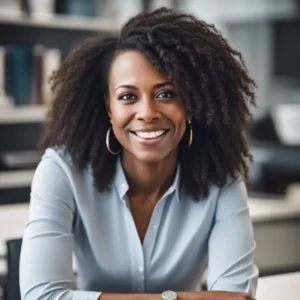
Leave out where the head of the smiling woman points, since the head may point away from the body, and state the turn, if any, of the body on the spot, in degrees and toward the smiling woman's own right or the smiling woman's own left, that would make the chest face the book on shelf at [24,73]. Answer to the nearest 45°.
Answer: approximately 180°

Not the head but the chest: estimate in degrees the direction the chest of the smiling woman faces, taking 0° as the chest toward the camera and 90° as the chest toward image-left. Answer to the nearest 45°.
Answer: approximately 0°

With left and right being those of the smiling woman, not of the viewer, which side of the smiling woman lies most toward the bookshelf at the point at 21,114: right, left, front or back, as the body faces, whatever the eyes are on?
back

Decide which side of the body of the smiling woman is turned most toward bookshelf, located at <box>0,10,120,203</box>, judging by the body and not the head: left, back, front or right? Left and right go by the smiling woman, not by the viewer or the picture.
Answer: back

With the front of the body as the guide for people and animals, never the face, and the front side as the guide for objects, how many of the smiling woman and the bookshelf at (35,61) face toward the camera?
2

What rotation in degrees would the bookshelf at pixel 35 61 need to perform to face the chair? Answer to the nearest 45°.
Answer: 0° — it already faces it

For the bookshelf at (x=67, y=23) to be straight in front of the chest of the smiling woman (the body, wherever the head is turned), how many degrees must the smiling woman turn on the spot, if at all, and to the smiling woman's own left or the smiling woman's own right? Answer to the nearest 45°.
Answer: approximately 180°
